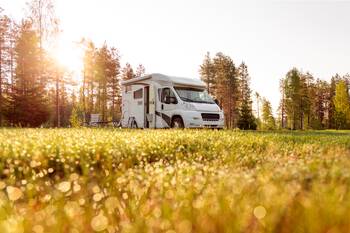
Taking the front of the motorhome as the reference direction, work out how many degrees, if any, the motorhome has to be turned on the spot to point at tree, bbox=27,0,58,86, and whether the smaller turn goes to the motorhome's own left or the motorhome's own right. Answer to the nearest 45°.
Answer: approximately 180°

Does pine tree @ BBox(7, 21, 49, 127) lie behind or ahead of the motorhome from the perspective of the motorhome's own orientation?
behind

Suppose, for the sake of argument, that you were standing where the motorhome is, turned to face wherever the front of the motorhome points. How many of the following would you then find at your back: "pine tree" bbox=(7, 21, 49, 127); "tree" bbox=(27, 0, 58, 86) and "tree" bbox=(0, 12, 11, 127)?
3

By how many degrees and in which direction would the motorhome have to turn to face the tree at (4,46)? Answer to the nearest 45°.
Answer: approximately 180°

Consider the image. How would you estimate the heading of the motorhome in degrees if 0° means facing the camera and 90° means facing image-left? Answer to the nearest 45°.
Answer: approximately 315°
